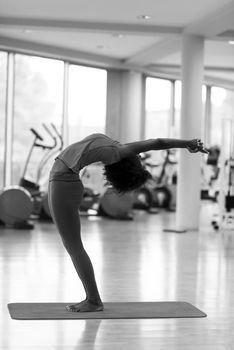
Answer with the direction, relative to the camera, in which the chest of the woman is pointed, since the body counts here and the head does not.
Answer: to the viewer's left

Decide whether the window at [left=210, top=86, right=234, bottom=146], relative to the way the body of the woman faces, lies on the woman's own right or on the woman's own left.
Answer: on the woman's own right

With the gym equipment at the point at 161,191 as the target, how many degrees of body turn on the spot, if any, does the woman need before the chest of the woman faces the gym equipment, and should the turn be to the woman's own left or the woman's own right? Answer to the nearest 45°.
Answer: approximately 90° to the woman's own right

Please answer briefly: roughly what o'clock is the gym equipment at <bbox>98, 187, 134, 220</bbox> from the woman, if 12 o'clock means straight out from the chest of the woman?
The gym equipment is roughly at 3 o'clock from the woman.

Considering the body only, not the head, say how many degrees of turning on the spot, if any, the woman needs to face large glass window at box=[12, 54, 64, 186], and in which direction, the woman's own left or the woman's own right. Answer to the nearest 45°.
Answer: approximately 90° to the woman's own right

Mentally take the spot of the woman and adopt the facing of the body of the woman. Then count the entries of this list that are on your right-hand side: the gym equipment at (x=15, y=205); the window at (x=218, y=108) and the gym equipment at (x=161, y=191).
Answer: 3

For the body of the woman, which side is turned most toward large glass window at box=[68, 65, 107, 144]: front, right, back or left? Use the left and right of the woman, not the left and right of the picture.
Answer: right

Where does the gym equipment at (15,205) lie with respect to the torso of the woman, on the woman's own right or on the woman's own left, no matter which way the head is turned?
on the woman's own right

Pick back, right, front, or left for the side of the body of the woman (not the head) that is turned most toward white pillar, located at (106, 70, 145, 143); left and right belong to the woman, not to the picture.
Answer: right

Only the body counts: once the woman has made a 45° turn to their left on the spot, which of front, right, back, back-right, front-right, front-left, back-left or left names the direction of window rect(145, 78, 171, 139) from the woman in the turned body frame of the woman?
back-right
